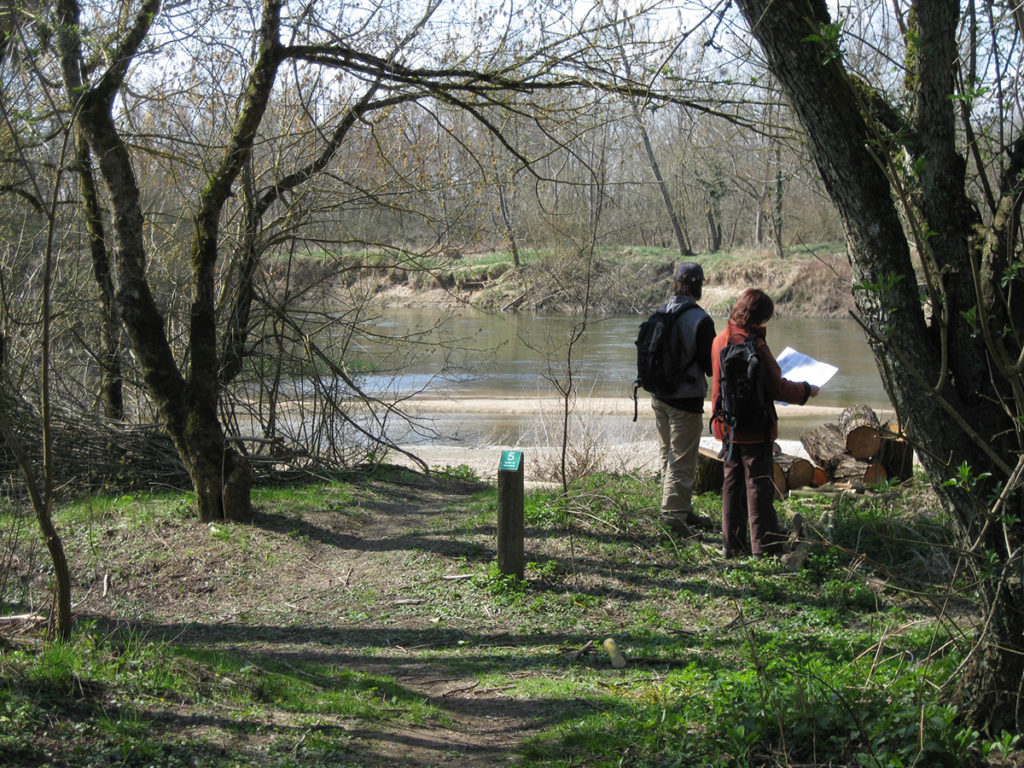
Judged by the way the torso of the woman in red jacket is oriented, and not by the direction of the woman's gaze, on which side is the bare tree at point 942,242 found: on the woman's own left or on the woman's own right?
on the woman's own right

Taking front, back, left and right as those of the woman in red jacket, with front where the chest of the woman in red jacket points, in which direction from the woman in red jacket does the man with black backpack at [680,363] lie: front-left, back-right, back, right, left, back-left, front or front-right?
left

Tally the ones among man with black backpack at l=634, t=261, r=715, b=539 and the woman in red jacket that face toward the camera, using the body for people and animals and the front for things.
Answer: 0

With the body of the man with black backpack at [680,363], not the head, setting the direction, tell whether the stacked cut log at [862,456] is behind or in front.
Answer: in front

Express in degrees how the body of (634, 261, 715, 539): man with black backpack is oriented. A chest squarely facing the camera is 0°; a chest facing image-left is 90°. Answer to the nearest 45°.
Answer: approximately 225°

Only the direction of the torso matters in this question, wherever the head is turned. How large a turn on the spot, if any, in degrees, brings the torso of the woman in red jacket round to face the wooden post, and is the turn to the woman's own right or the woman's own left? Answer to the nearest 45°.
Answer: approximately 135° to the woman's own left

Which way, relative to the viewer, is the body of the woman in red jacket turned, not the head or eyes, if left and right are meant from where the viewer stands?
facing away from the viewer and to the right of the viewer

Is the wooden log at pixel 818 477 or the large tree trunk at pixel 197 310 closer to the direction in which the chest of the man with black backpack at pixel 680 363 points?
the wooden log
